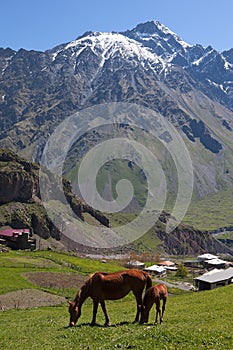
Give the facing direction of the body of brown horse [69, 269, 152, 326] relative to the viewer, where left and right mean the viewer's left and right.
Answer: facing to the left of the viewer
